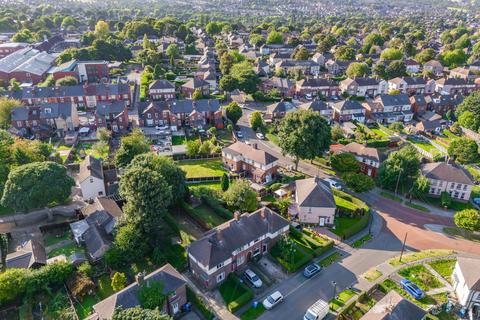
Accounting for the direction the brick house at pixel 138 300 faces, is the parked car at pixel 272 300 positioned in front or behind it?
in front

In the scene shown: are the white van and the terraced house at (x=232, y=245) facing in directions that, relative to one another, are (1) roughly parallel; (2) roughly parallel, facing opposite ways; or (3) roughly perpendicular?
roughly perpendicular

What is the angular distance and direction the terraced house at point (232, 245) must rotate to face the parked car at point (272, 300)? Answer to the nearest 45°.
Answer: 0° — it already faces it

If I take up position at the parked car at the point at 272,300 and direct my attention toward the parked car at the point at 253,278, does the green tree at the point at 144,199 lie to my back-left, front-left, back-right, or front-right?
front-left

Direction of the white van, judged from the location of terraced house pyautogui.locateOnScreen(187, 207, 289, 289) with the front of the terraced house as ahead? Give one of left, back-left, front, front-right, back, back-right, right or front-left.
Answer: front

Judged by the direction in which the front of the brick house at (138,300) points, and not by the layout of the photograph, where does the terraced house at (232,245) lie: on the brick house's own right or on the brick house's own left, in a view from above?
on the brick house's own left

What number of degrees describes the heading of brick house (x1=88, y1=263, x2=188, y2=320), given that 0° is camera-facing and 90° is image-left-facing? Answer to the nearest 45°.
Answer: approximately 315°

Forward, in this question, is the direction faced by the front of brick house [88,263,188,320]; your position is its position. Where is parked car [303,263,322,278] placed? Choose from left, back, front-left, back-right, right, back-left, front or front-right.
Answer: front-left

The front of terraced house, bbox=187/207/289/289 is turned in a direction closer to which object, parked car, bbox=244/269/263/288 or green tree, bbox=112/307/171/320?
the parked car

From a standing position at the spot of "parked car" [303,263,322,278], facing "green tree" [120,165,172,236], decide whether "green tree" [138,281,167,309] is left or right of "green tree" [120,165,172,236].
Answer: left

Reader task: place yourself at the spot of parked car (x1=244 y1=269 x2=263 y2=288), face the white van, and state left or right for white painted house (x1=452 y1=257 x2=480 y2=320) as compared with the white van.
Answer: left

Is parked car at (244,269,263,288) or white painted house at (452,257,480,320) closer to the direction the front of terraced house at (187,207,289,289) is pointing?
the parked car

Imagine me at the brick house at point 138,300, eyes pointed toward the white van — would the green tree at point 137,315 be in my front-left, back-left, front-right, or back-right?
front-right

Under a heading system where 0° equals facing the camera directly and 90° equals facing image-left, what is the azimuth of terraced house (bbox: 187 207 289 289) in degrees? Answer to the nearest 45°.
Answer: approximately 315°

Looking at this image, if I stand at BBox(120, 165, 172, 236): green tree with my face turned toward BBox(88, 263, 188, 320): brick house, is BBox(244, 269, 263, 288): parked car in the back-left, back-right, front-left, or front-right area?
front-left

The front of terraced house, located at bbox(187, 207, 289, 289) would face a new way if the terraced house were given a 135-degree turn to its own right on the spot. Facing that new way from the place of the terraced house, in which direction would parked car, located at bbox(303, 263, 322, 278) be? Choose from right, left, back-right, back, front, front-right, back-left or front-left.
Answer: back
